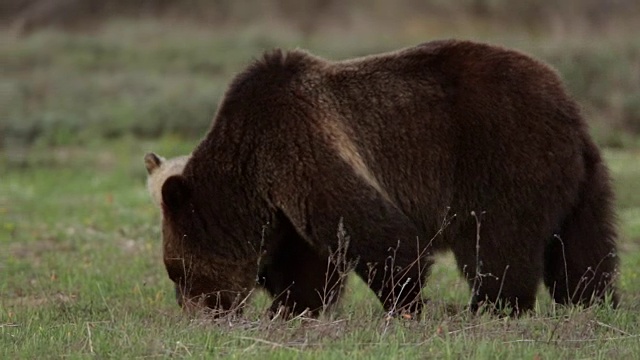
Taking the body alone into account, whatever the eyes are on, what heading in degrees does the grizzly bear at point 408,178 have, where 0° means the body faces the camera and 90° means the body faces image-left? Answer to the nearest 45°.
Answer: approximately 90°
